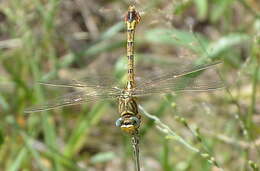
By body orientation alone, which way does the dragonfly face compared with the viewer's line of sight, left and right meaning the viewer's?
facing the viewer
